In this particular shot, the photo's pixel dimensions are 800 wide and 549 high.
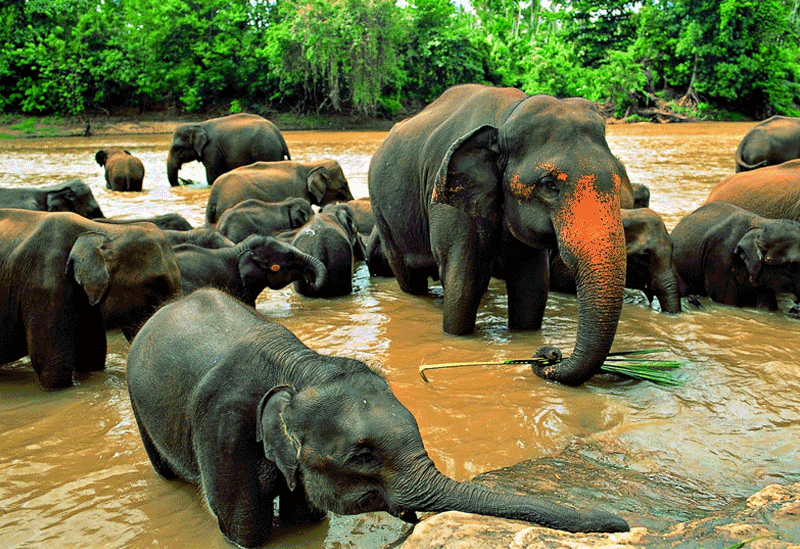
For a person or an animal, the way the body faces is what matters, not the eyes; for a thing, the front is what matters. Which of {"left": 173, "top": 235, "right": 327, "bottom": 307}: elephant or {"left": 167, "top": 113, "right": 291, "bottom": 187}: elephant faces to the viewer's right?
{"left": 173, "top": 235, "right": 327, "bottom": 307}: elephant

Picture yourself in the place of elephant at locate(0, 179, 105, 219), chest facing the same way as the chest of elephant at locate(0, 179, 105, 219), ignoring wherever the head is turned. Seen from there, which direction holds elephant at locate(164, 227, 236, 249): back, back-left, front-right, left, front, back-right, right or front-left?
front-right

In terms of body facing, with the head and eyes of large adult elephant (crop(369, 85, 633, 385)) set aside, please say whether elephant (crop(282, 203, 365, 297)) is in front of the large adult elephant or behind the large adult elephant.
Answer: behind

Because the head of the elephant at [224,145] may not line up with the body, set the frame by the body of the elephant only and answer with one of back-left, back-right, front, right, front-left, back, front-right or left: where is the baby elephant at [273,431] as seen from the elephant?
left

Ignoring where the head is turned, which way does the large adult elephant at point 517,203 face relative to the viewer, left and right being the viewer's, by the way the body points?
facing the viewer and to the right of the viewer

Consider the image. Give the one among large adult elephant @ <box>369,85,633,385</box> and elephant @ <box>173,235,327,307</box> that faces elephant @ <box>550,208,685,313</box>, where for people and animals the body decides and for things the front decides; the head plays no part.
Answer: elephant @ <box>173,235,327,307</box>

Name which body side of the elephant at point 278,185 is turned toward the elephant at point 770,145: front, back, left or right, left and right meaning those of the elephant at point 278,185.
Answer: front

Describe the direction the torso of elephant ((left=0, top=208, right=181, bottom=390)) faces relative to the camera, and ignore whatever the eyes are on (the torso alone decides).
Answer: to the viewer's right

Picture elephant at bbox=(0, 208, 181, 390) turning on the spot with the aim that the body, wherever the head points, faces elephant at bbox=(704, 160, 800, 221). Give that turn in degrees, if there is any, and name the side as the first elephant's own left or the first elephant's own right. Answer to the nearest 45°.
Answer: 0° — it already faces it

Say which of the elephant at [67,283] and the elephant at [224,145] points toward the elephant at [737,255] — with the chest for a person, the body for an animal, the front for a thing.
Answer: the elephant at [67,283]

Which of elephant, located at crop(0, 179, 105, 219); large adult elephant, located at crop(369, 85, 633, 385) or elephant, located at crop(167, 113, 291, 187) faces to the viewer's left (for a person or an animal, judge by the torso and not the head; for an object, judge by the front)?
elephant, located at crop(167, 113, 291, 187)

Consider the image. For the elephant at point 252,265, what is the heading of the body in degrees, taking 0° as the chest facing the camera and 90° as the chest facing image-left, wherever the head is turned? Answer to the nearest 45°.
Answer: approximately 270°

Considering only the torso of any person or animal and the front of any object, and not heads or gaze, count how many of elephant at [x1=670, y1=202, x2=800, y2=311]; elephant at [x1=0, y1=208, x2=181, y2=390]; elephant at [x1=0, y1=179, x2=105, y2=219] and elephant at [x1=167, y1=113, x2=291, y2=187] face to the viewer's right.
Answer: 3

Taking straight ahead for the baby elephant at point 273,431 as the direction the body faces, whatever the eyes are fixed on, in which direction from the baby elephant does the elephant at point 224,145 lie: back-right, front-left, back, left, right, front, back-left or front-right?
back-left

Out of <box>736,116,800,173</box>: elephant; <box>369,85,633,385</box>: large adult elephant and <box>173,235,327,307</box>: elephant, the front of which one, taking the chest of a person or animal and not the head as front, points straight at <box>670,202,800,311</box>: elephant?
<box>173,235,327,307</box>: elephant

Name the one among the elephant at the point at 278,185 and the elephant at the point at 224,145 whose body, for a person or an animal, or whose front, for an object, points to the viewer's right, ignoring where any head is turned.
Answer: the elephant at the point at 278,185

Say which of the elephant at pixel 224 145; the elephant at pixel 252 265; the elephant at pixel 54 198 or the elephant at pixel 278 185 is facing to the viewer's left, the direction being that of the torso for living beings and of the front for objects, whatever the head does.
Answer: the elephant at pixel 224 145

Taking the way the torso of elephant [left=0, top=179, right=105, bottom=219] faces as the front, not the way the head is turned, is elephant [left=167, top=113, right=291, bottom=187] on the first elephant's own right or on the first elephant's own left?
on the first elephant's own left

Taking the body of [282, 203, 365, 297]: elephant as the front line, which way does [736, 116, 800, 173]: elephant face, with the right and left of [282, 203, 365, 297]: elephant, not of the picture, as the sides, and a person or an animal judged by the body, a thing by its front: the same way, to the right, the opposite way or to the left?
to the right
